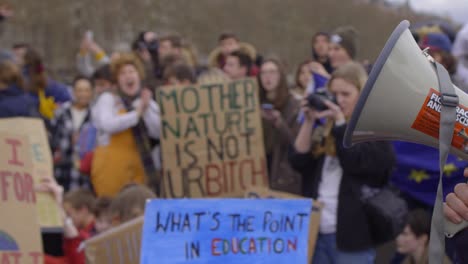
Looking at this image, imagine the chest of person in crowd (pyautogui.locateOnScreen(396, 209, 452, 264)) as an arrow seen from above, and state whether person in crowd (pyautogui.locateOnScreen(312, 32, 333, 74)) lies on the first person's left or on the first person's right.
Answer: on the first person's right

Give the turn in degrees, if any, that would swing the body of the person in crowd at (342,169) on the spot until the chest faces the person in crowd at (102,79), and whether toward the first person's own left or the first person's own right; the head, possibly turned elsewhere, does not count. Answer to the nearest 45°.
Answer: approximately 90° to the first person's own right

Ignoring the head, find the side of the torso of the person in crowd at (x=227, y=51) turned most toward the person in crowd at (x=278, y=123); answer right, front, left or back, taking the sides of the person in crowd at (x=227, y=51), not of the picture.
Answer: front

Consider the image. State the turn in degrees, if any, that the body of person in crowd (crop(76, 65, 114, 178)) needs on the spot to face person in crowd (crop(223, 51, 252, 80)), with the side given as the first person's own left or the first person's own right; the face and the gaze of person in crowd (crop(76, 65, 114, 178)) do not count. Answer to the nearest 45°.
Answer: approximately 90° to the first person's own left

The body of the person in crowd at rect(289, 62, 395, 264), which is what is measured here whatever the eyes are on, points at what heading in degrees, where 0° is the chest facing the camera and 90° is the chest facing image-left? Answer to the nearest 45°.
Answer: approximately 45°
